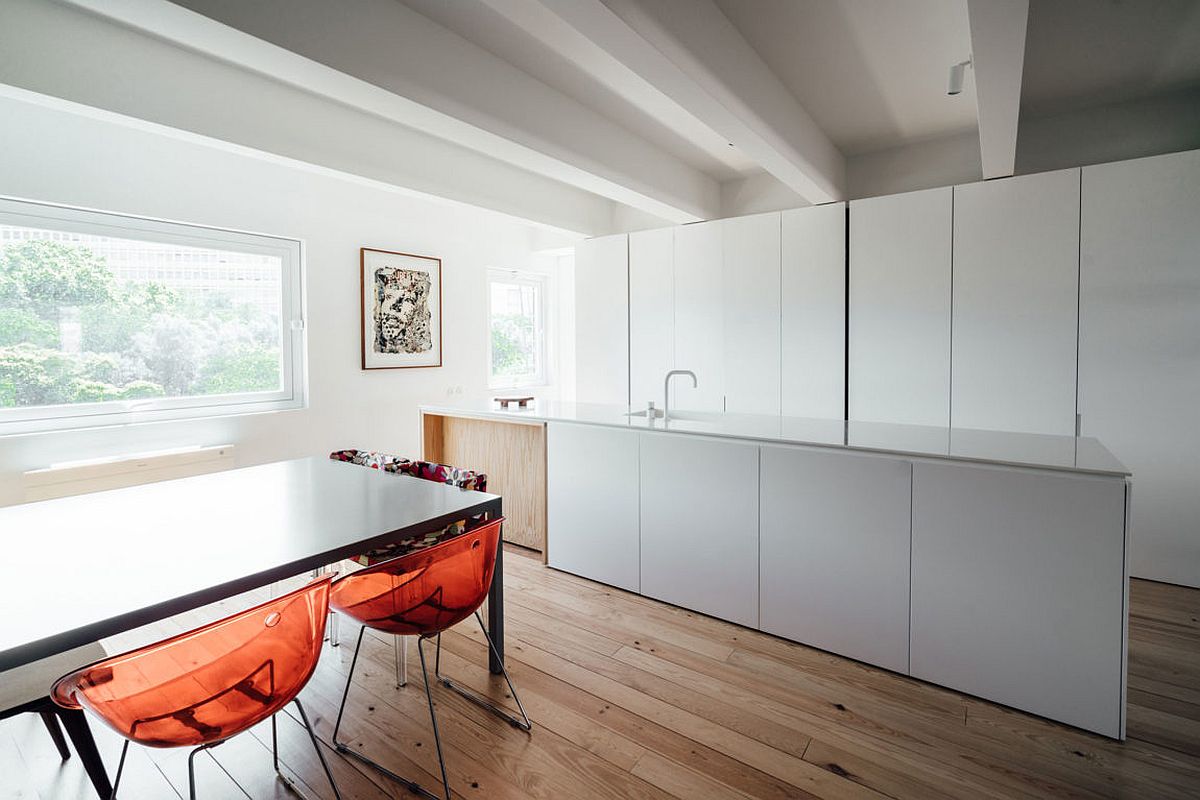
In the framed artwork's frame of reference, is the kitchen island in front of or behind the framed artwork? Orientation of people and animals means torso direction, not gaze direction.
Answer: in front

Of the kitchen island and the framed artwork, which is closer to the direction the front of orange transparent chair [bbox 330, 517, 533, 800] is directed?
the framed artwork

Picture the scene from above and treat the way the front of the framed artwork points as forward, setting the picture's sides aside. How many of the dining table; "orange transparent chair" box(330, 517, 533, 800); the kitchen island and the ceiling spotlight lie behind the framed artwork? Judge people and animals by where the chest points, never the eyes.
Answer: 0

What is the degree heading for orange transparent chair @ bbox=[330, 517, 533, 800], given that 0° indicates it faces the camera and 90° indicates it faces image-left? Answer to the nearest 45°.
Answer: approximately 135°

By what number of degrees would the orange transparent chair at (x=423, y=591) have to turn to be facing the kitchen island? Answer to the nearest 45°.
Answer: approximately 135° to its right

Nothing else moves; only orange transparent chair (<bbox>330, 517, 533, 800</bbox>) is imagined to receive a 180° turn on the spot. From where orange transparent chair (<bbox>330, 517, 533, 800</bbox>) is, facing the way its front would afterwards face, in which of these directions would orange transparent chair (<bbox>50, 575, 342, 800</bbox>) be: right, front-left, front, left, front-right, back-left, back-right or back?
right

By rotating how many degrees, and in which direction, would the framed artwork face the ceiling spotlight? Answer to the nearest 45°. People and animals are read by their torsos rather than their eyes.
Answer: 0° — it already faces it

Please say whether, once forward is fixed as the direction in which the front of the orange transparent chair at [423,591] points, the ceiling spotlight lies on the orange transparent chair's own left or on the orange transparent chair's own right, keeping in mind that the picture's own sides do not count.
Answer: on the orange transparent chair's own right

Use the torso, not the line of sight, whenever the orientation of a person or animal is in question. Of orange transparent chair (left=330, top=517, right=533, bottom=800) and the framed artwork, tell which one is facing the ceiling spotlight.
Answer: the framed artwork

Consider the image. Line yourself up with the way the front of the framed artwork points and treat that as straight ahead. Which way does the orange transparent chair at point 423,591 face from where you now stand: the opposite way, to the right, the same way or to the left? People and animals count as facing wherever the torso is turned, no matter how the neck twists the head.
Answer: the opposite way

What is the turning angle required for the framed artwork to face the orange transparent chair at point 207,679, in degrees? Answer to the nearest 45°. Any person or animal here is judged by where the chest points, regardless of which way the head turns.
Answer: approximately 45° to its right

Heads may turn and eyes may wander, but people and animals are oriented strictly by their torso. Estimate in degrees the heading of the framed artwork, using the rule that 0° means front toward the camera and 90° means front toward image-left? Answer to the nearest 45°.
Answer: approximately 315°
